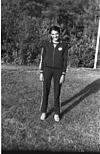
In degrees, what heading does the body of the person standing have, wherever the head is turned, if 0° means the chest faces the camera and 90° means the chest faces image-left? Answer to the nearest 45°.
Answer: approximately 0°
